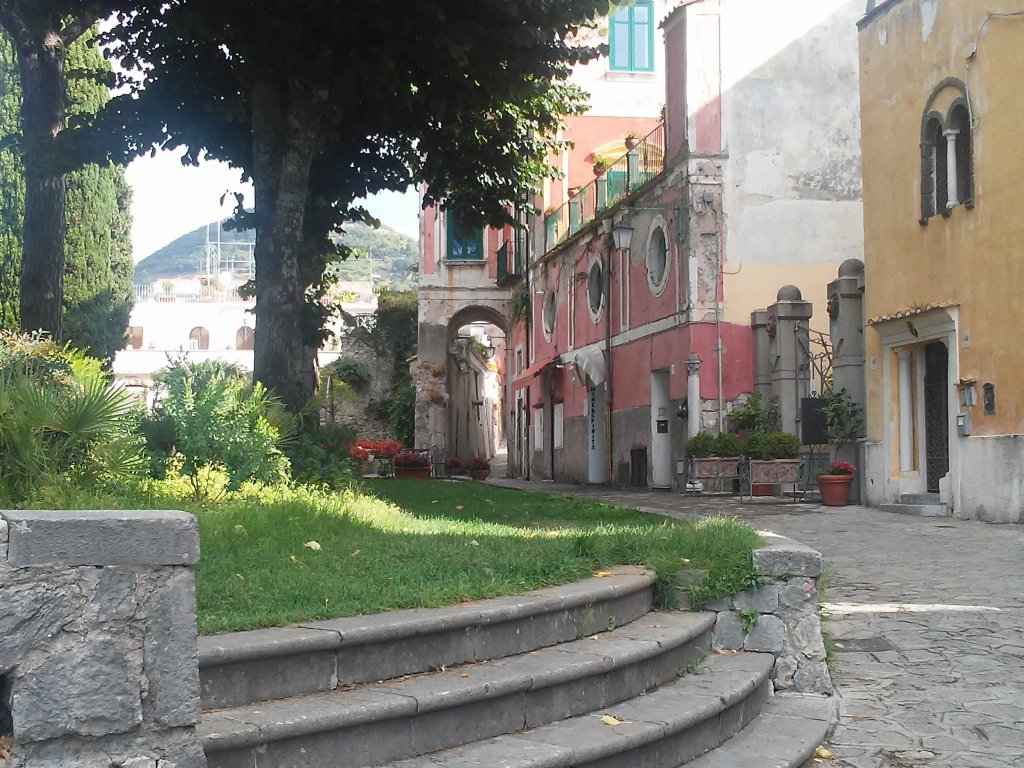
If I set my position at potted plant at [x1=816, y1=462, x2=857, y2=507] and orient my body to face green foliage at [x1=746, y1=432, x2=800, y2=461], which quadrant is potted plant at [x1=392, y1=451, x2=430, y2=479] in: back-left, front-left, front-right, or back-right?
front-left

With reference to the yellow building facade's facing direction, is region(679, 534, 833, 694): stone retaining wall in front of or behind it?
in front

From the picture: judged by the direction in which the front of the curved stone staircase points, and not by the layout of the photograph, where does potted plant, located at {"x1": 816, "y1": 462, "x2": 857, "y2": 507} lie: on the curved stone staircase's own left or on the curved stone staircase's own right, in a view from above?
on the curved stone staircase's own left

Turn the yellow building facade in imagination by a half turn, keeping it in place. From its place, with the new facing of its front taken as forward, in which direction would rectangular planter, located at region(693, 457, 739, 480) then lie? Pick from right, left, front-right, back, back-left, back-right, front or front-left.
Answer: left

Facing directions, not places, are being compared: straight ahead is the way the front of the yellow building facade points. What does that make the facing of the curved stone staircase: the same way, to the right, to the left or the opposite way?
to the left

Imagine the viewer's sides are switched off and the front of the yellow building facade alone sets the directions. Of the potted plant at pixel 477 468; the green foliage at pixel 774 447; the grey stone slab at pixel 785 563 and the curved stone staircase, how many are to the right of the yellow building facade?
2

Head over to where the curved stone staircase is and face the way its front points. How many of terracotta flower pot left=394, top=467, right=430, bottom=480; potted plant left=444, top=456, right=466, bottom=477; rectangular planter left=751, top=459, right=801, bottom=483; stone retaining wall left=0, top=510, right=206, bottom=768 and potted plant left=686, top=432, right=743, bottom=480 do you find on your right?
1

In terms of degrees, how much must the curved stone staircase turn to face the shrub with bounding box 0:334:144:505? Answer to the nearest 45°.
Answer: approximately 180°

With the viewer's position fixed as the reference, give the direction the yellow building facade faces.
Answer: facing the viewer and to the left of the viewer

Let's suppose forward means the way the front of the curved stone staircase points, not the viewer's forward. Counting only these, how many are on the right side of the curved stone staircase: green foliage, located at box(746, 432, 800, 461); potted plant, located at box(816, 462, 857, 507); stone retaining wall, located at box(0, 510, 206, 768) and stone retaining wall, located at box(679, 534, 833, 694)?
1

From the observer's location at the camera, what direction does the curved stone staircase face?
facing the viewer and to the right of the viewer

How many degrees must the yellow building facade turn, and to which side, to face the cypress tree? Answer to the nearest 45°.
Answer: approximately 45° to its right

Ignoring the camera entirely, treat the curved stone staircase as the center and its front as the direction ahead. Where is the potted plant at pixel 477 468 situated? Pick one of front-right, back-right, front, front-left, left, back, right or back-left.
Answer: back-left

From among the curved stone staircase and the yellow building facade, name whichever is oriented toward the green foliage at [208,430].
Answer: the yellow building facade

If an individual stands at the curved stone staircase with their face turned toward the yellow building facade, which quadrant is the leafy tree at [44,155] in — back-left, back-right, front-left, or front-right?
front-left

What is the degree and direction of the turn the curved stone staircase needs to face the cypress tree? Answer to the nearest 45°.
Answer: approximately 180°

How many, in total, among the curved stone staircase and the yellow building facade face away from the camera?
0

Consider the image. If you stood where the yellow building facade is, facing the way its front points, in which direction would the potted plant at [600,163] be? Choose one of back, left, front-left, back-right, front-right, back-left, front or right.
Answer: right

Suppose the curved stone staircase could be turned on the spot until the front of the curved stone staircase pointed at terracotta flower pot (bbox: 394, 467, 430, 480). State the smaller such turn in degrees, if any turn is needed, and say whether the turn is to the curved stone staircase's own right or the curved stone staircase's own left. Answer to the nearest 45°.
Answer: approximately 135° to the curved stone staircase's own left
